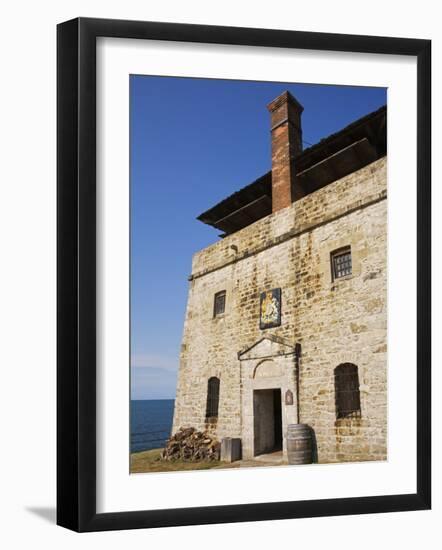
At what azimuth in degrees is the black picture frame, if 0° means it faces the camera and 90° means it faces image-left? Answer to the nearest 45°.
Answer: approximately 315°
